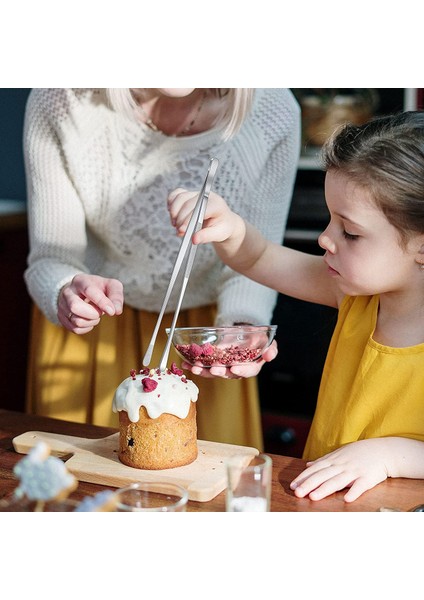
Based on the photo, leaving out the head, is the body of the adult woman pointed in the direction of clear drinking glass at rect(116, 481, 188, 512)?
yes

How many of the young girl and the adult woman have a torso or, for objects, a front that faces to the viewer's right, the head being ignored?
0

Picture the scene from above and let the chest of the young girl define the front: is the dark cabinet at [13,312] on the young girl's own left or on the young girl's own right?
on the young girl's own right

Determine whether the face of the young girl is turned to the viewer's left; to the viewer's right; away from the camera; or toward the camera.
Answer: to the viewer's left

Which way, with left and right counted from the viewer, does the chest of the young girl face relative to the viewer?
facing the viewer and to the left of the viewer

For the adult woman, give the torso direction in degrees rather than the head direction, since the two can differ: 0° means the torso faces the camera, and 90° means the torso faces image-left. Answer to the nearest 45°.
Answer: approximately 0°
